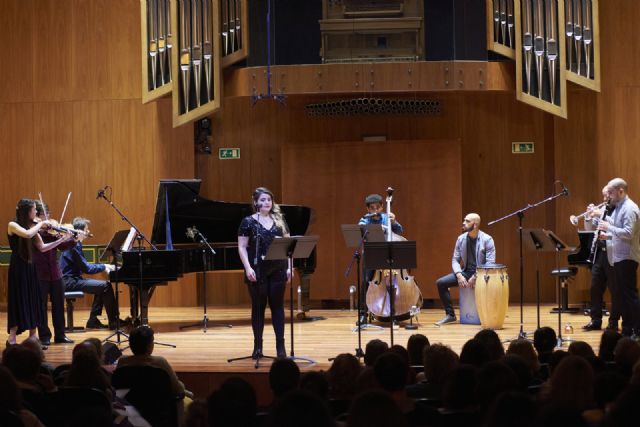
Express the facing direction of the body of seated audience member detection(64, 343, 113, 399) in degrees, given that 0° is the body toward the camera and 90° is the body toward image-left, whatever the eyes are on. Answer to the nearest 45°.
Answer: approximately 180°

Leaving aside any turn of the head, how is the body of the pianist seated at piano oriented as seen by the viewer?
to the viewer's right

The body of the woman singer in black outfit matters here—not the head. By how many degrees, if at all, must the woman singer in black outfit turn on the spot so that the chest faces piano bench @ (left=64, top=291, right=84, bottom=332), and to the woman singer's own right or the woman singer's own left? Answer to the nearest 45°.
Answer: approximately 135° to the woman singer's own right

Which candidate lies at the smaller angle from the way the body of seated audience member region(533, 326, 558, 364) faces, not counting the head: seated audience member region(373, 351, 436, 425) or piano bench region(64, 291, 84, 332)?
the piano bench

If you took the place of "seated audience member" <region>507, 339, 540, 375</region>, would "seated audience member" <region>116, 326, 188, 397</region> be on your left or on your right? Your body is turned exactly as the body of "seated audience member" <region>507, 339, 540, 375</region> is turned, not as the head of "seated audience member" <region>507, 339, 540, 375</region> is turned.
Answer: on your left

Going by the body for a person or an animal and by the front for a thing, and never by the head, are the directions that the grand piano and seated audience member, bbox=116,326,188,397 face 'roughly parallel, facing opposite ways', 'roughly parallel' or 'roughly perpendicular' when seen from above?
roughly perpendicular

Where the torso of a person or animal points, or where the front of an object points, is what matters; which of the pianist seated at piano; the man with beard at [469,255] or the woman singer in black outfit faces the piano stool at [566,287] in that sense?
the pianist seated at piano

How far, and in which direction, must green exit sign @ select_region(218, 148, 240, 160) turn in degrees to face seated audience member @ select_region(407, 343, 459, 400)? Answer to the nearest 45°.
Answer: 0° — it already faces them

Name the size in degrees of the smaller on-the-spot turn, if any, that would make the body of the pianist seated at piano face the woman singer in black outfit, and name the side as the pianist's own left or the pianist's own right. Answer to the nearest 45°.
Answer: approximately 45° to the pianist's own right

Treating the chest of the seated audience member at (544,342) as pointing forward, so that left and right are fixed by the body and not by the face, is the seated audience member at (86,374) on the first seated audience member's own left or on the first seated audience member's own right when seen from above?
on the first seated audience member's own left

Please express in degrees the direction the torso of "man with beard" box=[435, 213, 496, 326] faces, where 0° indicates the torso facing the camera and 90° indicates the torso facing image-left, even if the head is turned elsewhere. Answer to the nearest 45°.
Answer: approximately 45°

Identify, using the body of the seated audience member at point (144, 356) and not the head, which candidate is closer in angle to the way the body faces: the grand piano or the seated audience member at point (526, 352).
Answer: the grand piano

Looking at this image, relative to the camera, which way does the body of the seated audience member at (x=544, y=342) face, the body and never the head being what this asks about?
away from the camera

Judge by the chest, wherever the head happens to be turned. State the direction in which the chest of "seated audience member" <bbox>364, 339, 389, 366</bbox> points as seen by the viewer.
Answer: away from the camera

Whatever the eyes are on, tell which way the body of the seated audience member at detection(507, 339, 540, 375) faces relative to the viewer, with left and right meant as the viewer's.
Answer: facing away from the viewer

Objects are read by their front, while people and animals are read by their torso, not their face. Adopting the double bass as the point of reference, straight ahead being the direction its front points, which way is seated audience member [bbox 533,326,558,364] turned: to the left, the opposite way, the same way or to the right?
the opposite way

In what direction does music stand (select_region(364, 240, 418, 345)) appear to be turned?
away from the camera

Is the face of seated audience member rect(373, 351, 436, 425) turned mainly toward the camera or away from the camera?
away from the camera

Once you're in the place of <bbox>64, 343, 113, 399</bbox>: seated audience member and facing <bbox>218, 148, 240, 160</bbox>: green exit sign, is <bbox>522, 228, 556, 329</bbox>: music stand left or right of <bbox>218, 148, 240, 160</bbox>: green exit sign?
right

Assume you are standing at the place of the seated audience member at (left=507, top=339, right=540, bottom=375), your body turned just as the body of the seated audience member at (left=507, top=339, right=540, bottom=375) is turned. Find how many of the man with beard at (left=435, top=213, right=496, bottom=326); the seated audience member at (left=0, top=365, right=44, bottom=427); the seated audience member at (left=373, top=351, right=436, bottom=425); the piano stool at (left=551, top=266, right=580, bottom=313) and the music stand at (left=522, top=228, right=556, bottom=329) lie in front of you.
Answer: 3
